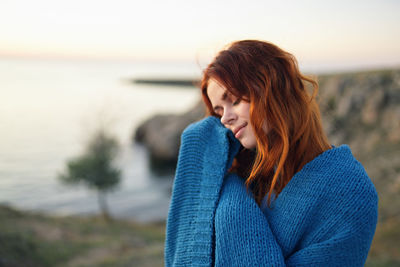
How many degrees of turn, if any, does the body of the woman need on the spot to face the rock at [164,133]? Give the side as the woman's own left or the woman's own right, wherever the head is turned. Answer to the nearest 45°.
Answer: approximately 135° to the woman's own right

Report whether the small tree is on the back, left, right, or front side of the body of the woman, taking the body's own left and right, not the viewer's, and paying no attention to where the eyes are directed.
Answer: right

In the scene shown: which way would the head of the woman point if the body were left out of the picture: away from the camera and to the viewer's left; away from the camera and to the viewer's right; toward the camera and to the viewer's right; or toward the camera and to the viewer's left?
toward the camera and to the viewer's left

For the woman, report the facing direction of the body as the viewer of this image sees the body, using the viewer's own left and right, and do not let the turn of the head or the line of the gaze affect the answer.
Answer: facing the viewer and to the left of the viewer

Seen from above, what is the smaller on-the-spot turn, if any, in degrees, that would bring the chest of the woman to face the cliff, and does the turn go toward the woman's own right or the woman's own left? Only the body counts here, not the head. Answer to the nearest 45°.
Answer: approximately 135° to the woman's own right
